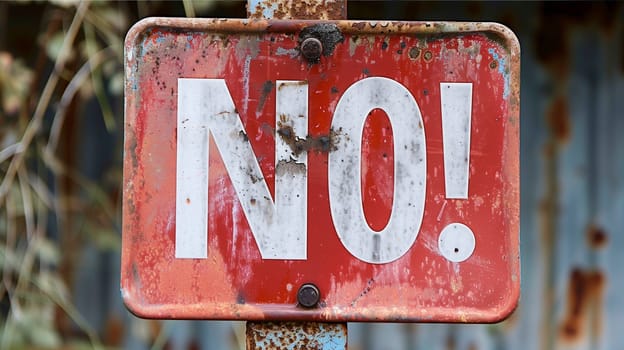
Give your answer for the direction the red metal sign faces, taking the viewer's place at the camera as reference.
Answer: facing the viewer

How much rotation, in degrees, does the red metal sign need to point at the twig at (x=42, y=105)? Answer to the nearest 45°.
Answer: approximately 135° to its right

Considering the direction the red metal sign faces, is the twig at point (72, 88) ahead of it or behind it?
behind
